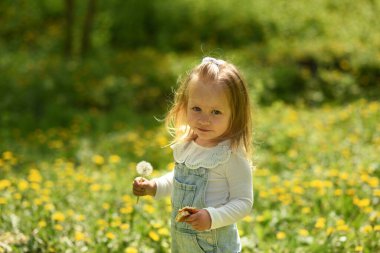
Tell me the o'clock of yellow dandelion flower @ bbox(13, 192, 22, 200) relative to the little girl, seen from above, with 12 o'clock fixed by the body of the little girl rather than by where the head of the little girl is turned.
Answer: The yellow dandelion flower is roughly at 3 o'clock from the little girl.

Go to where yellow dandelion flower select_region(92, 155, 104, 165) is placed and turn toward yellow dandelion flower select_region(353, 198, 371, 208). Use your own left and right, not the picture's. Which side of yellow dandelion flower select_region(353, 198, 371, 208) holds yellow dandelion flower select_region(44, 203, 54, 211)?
right

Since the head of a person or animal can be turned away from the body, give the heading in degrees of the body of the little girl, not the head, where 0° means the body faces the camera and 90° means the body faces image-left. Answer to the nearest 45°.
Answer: approximately 45°

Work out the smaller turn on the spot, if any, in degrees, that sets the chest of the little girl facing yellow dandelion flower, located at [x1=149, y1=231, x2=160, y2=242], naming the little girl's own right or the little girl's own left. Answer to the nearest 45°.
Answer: approximately 135° to the little girl's own right

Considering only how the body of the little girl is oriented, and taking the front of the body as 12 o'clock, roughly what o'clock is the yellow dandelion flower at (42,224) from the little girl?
The yellow dandelion flower is roughly at 3 o'clock from the little girl.

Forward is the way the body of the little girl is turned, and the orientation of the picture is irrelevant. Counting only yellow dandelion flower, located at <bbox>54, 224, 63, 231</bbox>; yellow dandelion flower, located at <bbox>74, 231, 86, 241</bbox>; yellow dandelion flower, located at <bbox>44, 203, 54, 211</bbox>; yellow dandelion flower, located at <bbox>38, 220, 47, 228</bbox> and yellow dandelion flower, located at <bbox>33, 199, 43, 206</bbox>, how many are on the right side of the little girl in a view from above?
5

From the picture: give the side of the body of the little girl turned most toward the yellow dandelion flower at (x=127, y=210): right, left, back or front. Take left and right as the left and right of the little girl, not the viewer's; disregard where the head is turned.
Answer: right

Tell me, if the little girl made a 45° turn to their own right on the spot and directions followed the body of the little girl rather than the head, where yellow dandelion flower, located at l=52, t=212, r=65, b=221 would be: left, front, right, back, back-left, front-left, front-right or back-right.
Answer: front-right

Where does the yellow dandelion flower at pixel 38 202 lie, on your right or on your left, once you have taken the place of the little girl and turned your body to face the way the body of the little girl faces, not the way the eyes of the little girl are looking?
on your right

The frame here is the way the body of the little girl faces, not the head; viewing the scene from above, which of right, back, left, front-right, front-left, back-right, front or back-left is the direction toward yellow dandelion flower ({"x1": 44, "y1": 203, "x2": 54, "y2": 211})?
right

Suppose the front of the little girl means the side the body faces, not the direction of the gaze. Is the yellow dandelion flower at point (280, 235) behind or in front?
behind
